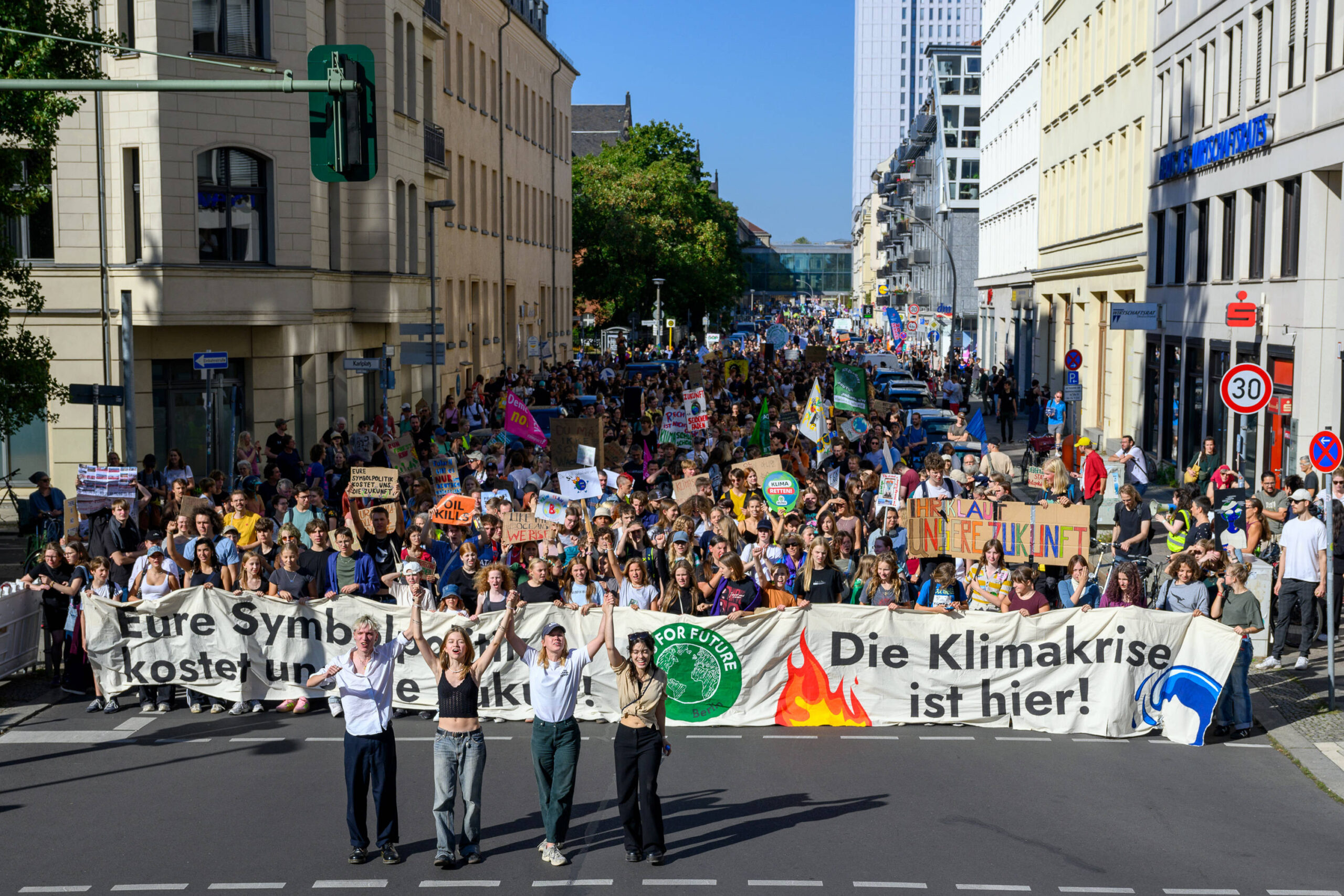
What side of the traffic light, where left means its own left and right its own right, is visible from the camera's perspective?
back

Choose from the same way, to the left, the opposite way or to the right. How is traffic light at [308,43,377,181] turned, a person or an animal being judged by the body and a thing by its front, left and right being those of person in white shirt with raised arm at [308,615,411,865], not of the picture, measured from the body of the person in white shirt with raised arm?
the opposite way

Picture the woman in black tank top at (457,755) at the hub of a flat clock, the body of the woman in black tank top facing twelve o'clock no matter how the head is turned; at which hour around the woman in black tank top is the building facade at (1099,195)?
The building facade is roughly at 7 o'clock from the woman in black tank top.
